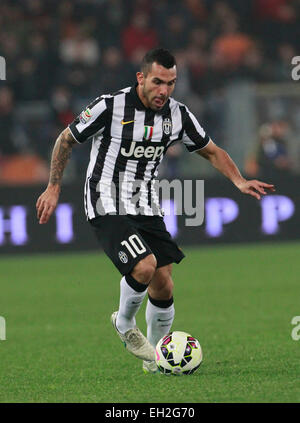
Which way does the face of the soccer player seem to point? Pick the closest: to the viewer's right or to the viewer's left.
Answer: to the viewer's right

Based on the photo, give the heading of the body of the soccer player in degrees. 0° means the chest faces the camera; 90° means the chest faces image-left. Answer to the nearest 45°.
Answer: approximately 315°
